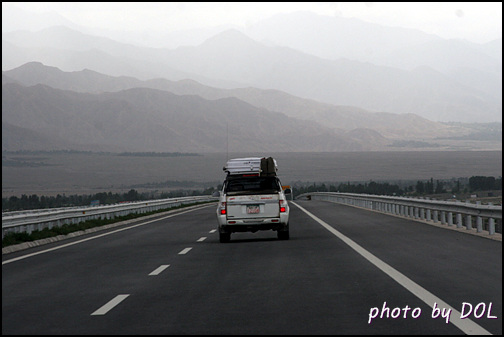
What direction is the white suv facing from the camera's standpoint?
away from the camera
